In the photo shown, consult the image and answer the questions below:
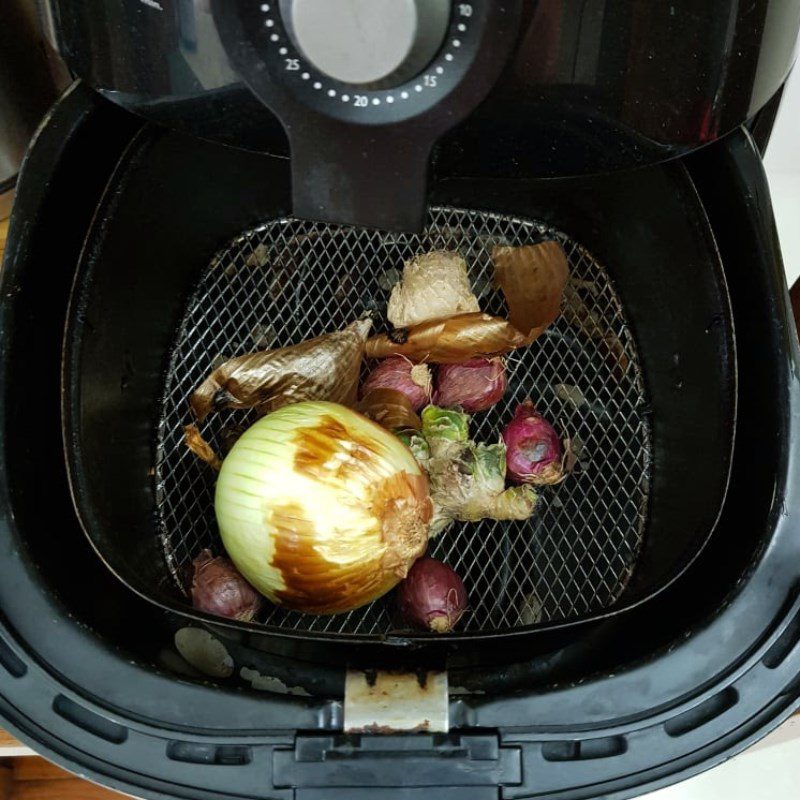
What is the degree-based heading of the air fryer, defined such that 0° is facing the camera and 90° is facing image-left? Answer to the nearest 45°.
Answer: approximately 0°
